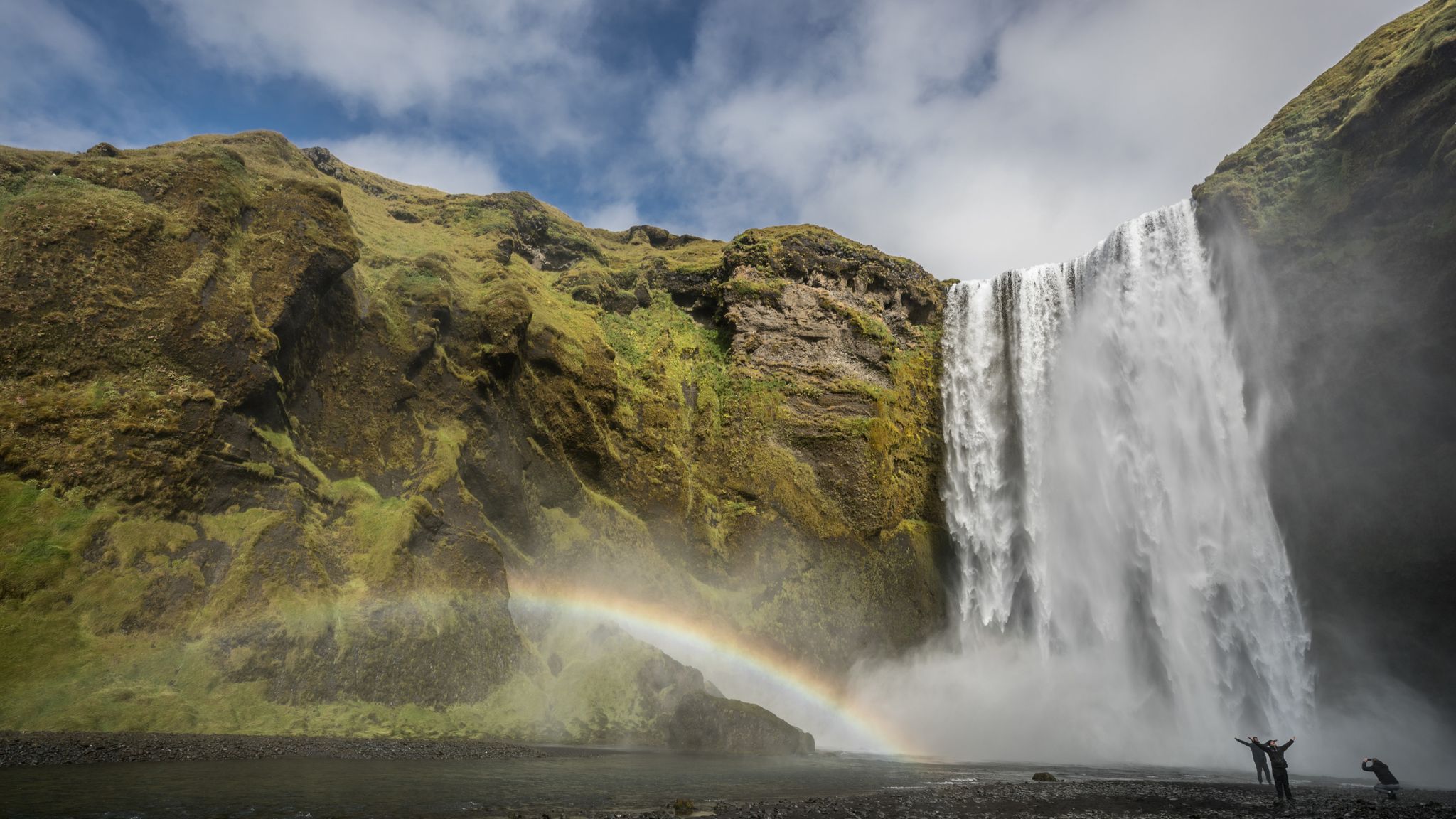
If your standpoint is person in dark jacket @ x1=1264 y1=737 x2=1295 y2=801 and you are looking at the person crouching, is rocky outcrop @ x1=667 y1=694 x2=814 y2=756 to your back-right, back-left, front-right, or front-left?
back-left

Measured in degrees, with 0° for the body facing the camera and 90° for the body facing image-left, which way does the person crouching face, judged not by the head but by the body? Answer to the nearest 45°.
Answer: approximately 90°

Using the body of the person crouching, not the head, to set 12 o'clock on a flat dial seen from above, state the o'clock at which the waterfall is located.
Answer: The waterfall is roughly at 2 o'clock from the person crouching.

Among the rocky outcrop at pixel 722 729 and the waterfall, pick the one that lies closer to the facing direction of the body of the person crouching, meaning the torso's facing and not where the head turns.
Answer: the rocky outcrop

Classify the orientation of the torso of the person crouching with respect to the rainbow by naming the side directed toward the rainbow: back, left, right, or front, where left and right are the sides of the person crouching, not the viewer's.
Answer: front

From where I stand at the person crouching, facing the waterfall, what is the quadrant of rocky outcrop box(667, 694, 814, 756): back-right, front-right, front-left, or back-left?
front-left

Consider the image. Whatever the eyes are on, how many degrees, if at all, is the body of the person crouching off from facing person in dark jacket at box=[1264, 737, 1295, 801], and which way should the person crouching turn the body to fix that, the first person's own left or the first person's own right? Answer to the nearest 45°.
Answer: approximately 45° to the first person's own left

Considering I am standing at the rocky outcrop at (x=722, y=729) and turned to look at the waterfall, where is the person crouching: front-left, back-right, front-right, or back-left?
front-right

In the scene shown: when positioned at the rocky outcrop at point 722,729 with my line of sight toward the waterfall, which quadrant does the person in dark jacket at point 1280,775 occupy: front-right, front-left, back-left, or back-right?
front-right

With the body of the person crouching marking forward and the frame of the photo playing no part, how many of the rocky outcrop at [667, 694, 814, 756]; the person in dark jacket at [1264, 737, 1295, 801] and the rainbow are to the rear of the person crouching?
0

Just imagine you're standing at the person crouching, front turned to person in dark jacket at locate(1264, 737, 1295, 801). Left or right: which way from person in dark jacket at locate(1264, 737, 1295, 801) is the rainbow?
right

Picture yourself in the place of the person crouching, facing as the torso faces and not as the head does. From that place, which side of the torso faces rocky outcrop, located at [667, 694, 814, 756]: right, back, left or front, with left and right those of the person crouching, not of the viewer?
front
